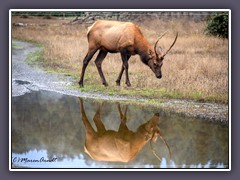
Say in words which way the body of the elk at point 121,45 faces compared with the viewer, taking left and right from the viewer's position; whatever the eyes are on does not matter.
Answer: facing to the right of the viewer

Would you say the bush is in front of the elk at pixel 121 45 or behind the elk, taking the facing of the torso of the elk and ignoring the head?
in front
